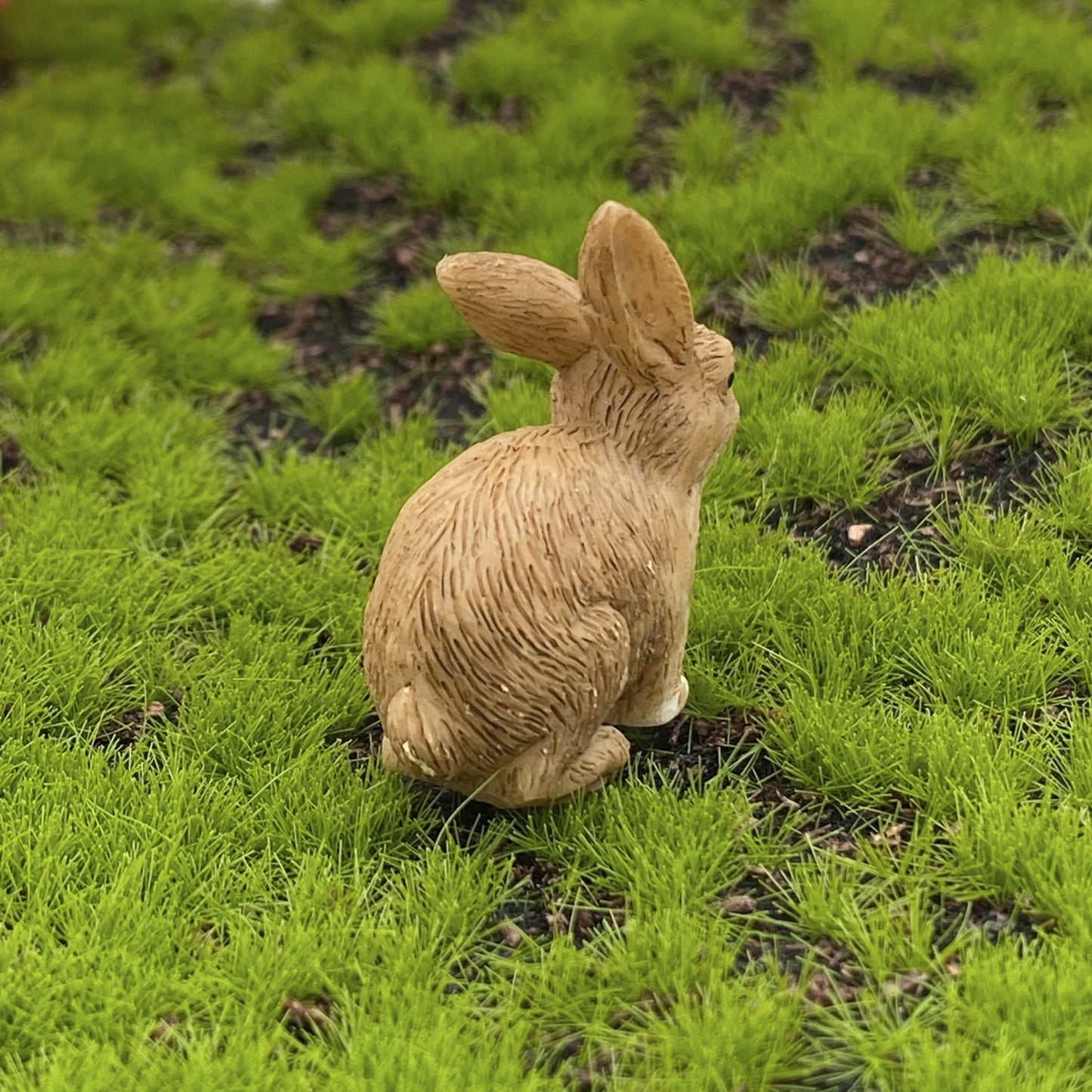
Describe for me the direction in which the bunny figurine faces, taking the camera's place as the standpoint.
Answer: facing away from the viewer and to the right of the viewer
